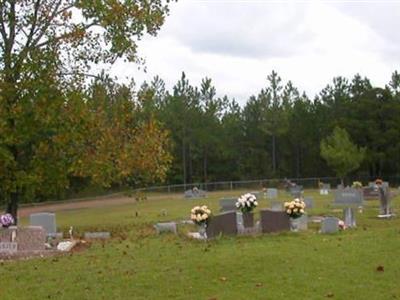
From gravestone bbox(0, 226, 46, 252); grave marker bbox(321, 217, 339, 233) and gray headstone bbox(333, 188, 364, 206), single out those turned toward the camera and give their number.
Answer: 3

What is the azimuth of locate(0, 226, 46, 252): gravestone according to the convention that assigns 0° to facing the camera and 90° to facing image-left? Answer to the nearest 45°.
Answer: approximately 0°

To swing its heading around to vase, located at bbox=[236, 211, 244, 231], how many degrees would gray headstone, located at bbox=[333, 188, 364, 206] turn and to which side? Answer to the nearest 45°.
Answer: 0° — it already faces it

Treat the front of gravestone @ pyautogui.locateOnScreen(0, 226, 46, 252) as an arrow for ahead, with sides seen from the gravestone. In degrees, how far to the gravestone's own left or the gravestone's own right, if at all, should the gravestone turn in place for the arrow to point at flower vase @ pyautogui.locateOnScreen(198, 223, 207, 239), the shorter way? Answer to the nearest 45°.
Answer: approximately 90° to the gravestone's own left

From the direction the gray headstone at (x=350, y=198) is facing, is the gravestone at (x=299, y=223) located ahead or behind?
ahead

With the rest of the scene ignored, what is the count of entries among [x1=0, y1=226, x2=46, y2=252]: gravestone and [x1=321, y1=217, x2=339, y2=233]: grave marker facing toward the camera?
2

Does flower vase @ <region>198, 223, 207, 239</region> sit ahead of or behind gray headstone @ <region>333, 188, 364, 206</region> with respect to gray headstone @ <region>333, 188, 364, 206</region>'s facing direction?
ahead

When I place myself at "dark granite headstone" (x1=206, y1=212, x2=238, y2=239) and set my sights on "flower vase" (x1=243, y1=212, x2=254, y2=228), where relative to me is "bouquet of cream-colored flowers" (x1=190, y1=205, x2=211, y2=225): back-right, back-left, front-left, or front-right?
back-left

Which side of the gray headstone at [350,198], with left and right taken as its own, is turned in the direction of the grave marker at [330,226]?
front

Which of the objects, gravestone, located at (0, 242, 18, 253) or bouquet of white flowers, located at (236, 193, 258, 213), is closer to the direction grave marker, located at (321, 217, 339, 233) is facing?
the gravestone

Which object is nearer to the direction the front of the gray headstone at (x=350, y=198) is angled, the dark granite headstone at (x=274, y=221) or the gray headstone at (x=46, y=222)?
the dark granite headstone

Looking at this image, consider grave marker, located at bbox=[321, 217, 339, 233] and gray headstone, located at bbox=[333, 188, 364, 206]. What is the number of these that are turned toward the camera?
2
